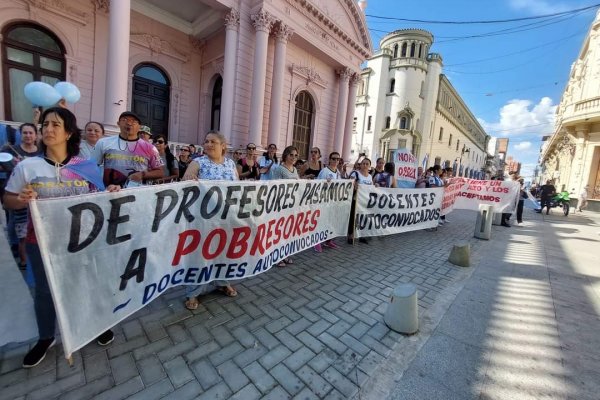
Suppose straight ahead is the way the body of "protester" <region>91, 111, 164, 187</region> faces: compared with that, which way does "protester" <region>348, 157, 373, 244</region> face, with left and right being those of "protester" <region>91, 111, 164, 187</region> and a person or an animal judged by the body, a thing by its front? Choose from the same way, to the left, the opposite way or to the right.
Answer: the same way

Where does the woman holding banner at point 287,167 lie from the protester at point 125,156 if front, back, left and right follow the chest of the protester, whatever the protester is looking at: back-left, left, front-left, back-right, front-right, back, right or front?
left

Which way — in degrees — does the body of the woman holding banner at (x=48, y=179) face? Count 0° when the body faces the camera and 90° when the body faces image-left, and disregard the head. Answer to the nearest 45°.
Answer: approximately 0°

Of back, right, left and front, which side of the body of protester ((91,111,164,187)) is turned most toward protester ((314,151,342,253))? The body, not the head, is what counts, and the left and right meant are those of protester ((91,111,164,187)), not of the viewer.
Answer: left

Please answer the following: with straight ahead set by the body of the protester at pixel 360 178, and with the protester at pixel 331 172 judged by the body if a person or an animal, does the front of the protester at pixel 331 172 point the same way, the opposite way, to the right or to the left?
the same way

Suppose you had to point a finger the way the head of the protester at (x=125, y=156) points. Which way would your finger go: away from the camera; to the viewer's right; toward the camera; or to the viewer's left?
toward the camera

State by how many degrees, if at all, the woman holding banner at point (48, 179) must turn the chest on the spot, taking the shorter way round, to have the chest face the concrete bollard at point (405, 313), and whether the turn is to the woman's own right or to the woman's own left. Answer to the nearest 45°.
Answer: approximately 45° to the woman's own left

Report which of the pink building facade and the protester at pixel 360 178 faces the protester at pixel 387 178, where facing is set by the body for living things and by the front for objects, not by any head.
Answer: the pink building facade

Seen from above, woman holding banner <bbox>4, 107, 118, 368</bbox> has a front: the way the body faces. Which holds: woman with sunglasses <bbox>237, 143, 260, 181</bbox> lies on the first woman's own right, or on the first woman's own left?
on the first woman's own left

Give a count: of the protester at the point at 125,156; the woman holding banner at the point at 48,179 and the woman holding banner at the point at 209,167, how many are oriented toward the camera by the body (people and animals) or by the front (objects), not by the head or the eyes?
3

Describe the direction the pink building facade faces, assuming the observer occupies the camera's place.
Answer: facing the viewer and to the right of the viewer

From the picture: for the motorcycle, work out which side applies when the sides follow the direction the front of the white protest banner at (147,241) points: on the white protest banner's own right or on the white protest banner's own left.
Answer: on the white protest banner's own left

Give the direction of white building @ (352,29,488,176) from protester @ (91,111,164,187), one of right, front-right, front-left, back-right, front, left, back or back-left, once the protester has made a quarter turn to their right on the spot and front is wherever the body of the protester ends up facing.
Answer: back-right

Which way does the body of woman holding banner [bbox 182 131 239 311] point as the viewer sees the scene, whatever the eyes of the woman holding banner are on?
toward the camera

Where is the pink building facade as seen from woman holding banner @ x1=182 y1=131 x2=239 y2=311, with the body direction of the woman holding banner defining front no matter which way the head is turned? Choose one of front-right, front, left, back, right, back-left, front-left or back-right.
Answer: back
